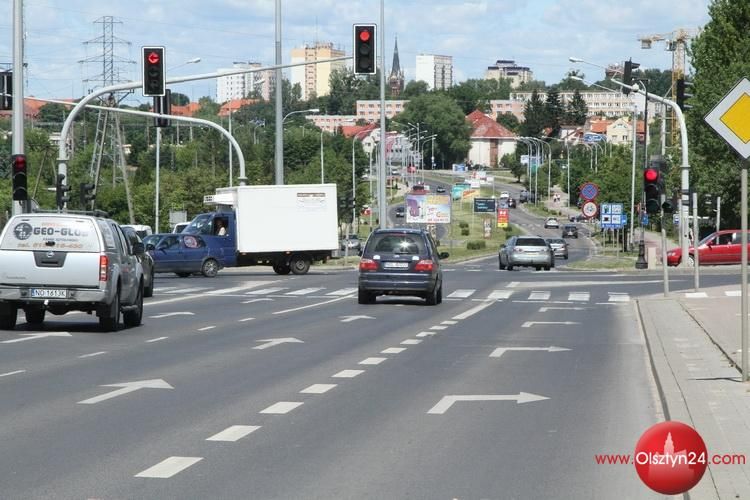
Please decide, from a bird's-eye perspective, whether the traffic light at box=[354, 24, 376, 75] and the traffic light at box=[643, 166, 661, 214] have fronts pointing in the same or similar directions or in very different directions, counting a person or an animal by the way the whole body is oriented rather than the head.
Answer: same or similar directions

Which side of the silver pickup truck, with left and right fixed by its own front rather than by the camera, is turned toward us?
back

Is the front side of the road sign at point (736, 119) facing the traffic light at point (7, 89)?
no

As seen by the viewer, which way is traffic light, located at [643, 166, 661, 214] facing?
toward the camera

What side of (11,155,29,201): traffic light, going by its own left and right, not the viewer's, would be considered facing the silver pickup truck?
front

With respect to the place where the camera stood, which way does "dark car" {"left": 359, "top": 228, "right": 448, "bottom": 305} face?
facing away from the viewer

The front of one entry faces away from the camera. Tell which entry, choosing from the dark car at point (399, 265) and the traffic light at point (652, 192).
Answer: the dark car

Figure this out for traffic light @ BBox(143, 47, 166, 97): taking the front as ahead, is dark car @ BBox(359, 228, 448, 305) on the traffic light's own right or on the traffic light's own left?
on the traffic light's own left

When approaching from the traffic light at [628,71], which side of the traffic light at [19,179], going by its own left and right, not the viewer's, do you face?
left

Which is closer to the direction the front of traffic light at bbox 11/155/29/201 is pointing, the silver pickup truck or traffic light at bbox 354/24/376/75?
the silver pickup truck
